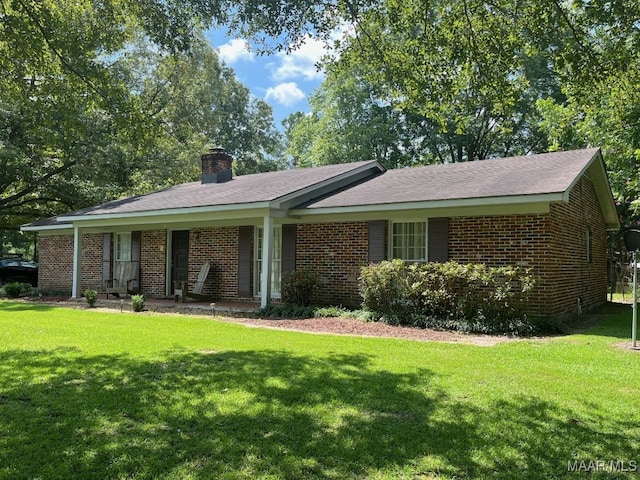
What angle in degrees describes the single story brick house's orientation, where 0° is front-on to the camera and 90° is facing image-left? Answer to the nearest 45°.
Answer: approximately 45°

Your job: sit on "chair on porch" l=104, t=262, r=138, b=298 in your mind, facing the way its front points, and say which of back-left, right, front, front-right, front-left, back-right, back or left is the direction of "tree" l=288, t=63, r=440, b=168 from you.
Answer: back

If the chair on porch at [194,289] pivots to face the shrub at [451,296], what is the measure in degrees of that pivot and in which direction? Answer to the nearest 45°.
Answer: approximately 135° to its left

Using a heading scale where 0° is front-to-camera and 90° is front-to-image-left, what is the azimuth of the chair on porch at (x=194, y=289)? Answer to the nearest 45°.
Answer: approximately 90°

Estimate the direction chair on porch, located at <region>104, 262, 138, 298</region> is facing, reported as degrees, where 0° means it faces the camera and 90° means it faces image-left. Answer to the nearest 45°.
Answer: approximately 45°
